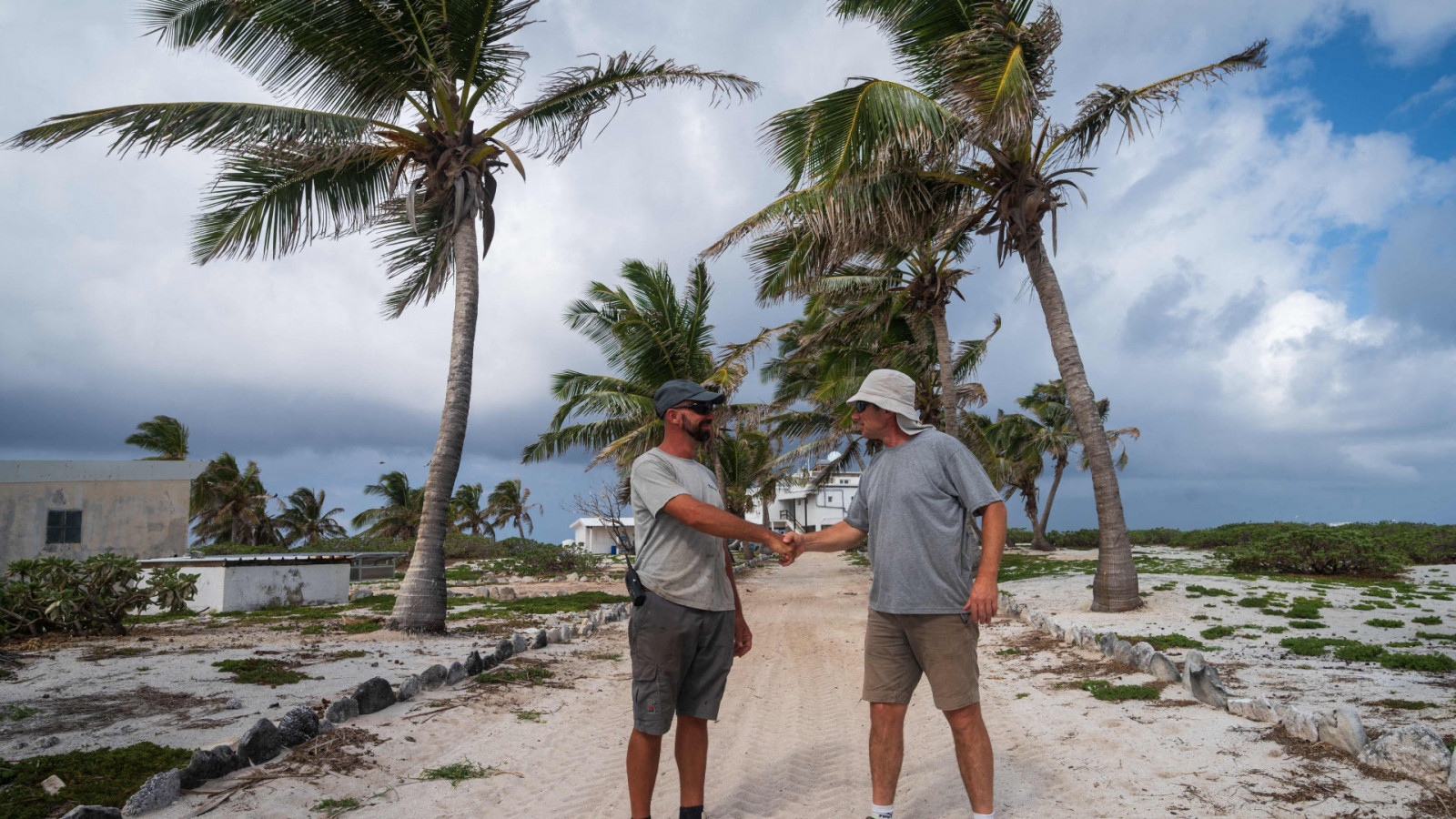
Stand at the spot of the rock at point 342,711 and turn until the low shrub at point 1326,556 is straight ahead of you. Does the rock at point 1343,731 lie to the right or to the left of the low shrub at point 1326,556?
right

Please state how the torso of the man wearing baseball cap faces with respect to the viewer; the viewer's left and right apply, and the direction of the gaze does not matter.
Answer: facing the viewer and to the right of the viewer

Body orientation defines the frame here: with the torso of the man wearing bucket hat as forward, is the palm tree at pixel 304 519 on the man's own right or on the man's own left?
on the man's own right

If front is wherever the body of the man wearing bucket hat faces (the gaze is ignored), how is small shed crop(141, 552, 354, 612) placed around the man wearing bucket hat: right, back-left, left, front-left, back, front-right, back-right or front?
right

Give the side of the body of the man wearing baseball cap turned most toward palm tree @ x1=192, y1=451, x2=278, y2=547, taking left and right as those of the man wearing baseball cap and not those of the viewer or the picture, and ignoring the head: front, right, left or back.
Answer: back

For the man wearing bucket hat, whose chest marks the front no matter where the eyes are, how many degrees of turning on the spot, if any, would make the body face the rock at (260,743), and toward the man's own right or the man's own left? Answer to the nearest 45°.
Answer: approximately 45° to the man's own right

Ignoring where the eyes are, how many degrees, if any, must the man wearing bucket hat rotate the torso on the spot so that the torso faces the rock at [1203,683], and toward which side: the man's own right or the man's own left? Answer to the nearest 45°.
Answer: approximately 180°

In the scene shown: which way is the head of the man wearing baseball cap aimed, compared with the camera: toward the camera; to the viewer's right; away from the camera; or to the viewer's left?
to the viewer's right

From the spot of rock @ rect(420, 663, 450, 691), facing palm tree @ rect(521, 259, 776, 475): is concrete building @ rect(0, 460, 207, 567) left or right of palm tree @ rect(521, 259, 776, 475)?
left

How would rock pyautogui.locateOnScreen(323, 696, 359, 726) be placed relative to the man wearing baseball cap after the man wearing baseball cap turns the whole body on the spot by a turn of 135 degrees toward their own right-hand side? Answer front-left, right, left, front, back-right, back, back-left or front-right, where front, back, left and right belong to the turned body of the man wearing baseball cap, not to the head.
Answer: front-right

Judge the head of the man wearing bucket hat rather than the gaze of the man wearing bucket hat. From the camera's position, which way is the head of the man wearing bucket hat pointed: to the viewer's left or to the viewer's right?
to the viewer's left

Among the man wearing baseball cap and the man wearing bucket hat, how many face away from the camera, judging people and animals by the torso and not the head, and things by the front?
0

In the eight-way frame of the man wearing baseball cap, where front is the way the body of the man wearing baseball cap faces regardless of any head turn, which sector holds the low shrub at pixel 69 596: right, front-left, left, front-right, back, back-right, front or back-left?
back

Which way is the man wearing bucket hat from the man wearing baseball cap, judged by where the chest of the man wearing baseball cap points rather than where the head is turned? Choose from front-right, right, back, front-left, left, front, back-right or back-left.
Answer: front-left
